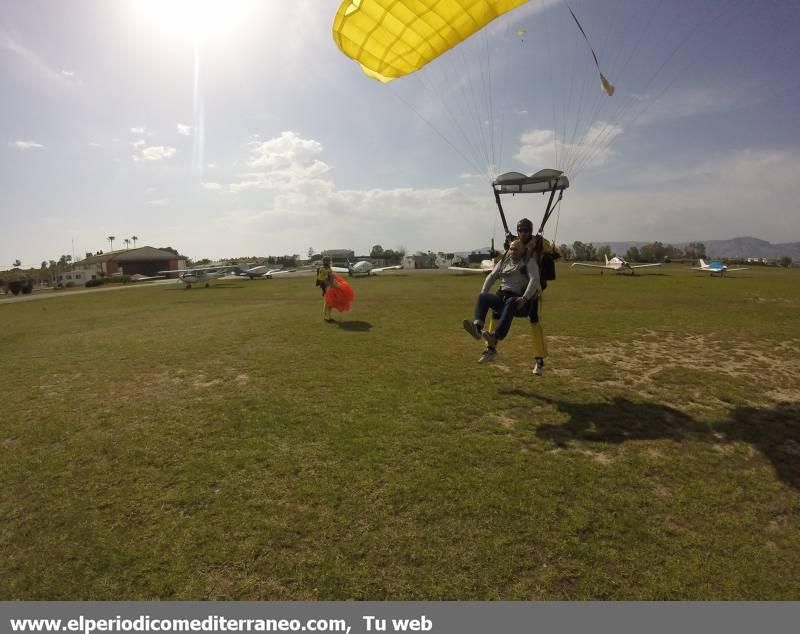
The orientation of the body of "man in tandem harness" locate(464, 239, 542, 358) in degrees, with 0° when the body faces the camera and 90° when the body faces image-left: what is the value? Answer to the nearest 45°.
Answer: approximately 45°

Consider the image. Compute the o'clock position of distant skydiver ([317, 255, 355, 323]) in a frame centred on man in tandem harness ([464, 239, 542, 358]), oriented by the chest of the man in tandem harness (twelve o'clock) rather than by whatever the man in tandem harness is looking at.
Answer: The distant skydiver is roughly at 3 o'clock from the man in tandem harness.
